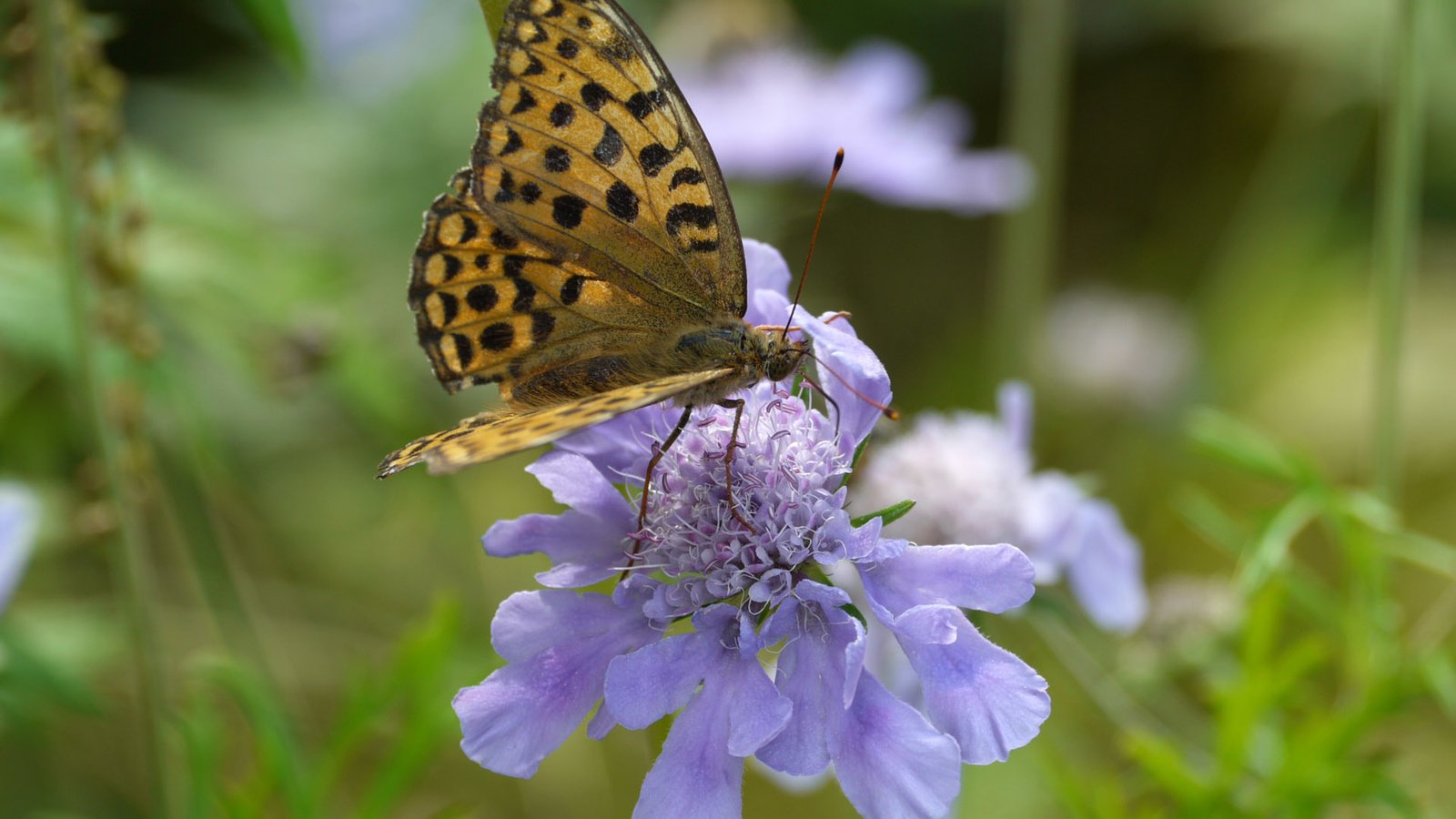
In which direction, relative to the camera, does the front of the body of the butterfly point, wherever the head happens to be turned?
to the viewer's right

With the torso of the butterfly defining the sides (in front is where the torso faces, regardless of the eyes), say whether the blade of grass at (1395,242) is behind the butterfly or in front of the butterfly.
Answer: in front

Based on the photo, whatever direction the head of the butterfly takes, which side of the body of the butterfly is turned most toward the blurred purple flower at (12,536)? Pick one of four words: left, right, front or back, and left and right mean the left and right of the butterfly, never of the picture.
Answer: back

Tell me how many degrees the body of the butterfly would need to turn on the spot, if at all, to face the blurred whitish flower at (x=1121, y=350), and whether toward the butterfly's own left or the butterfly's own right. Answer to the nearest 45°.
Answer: approximately 45° to the butterfly's own left

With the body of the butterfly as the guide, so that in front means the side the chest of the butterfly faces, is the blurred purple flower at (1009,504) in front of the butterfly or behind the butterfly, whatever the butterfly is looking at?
in front

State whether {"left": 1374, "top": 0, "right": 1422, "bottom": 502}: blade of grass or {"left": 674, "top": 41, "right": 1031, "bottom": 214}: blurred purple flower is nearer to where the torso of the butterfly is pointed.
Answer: the blade of grass
